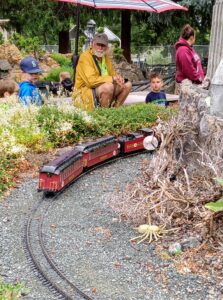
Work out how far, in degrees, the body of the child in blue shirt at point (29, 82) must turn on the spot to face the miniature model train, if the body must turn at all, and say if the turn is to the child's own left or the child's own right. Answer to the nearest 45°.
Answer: approximately 45° to the child's own right

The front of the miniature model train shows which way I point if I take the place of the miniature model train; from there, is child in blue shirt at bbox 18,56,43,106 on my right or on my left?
on my left

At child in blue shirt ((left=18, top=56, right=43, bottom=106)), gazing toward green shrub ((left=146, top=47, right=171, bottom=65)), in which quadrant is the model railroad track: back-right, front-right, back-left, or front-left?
back-right

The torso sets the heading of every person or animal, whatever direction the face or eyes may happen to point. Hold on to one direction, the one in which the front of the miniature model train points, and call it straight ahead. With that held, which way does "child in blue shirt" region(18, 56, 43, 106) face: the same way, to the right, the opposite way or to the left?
to the right

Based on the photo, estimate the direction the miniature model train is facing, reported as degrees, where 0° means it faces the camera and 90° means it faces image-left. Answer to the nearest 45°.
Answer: approximately 225°

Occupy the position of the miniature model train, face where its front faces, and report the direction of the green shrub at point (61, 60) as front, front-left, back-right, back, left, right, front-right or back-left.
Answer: front-left

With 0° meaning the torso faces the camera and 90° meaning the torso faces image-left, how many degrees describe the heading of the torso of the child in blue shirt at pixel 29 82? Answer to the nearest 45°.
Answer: approximately 315°

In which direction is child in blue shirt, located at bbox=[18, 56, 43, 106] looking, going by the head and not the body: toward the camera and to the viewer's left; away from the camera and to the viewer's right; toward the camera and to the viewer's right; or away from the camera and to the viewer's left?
toward the camera and to the viewer's right

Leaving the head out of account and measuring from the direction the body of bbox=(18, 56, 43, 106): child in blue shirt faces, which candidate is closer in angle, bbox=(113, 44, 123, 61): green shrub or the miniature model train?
the miniature model train

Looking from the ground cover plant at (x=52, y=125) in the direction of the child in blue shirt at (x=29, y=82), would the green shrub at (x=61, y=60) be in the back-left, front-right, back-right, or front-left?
front-right
